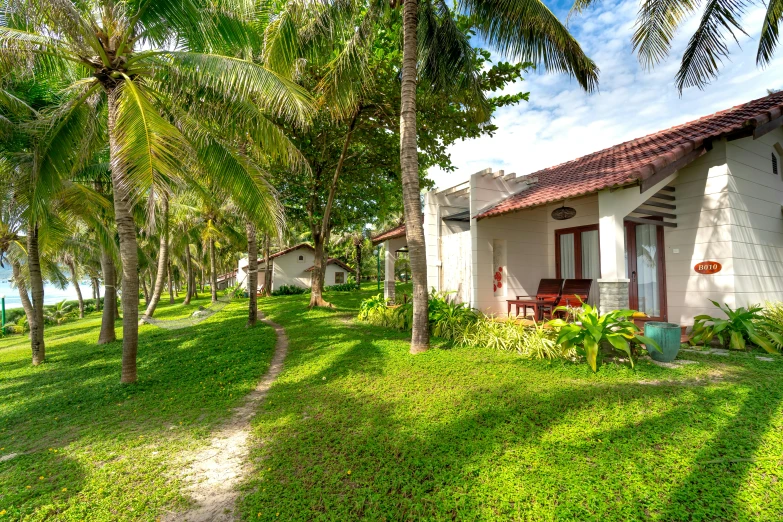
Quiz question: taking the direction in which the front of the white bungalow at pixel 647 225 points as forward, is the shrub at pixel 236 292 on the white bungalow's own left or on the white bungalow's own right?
on the white bungalow's own right

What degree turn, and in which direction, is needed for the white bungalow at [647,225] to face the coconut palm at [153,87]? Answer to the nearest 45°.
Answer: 0° — it already faces it

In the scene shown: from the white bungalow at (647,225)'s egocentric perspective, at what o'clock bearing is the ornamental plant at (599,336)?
The ornamental plant is roughly at 11 o'clock from the white bungalow.

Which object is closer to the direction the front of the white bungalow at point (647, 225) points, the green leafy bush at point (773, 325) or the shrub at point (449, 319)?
the shrub

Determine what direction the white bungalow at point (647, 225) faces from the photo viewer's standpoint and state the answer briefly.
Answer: facing the viewer and to the left of the viewer

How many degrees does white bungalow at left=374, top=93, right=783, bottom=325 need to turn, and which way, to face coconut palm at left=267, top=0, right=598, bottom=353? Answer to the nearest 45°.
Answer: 0° — it already faces it

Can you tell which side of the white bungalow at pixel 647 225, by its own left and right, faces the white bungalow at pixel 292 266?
right

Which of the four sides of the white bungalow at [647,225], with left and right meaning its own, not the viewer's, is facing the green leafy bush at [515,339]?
front
